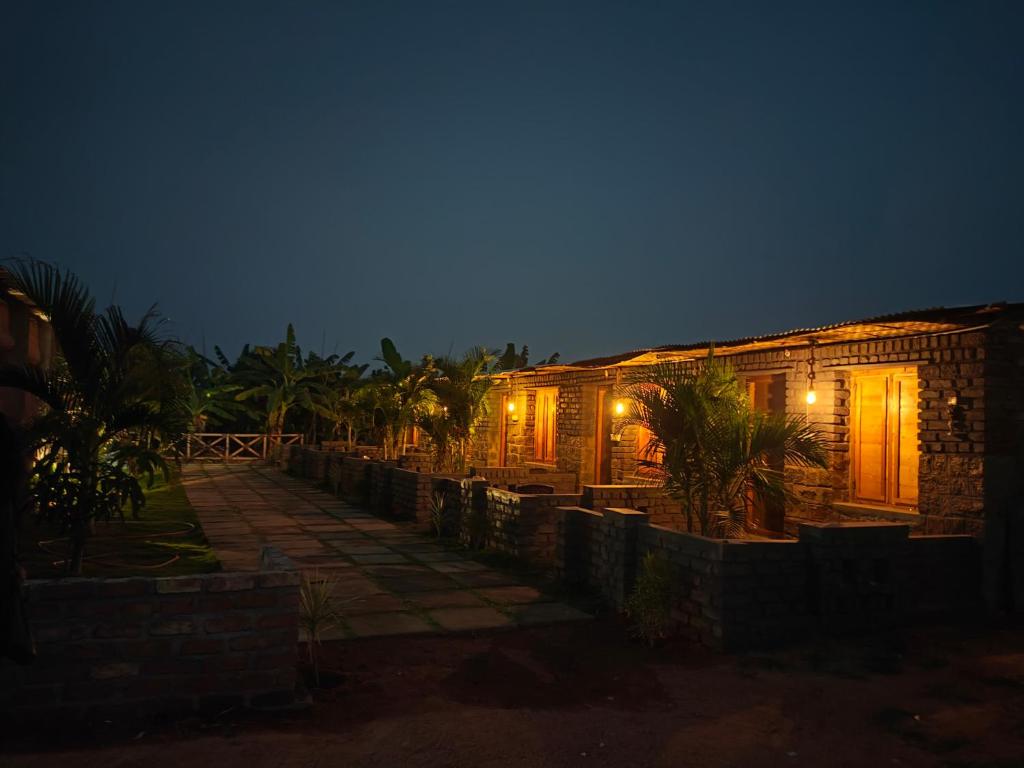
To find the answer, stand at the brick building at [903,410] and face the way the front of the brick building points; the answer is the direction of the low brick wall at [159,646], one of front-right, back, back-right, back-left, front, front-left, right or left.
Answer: front

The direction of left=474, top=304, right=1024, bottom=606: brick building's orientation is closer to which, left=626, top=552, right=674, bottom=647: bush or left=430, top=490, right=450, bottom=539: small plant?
the bush

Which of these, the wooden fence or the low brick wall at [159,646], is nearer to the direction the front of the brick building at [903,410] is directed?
the low brick wall

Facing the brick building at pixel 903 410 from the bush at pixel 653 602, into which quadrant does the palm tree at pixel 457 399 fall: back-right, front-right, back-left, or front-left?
front-left

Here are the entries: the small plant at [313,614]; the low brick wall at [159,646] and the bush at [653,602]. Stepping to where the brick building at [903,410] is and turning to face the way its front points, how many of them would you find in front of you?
3

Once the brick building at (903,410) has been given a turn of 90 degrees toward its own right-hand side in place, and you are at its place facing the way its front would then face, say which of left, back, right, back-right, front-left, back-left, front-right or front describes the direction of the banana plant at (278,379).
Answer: front

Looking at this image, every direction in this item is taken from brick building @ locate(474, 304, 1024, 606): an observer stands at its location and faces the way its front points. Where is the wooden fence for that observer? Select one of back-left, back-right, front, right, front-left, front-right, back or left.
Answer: right

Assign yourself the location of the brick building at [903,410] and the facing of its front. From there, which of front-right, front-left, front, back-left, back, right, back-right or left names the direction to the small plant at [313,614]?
front

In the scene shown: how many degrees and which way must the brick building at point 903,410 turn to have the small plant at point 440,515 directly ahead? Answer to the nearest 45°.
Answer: approximately 45° to its right

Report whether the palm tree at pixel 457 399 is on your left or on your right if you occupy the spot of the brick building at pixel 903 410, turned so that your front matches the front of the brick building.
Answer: on your right

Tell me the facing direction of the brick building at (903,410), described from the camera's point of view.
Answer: facing the viewer and to the left of the viewer

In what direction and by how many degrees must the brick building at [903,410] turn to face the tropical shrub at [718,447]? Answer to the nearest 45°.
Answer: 0° — it already faces it
